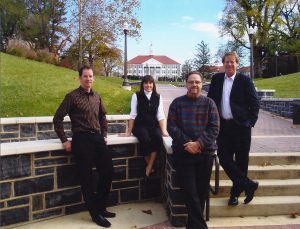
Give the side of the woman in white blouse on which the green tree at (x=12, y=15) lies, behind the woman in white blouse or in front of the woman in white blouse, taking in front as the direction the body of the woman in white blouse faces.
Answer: behind

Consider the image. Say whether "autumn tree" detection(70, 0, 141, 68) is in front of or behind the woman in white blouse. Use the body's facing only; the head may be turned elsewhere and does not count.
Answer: behind

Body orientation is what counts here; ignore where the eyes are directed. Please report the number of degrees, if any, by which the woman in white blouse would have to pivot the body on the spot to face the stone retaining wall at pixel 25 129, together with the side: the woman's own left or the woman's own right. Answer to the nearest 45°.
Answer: approximately 135° to the woman's own right

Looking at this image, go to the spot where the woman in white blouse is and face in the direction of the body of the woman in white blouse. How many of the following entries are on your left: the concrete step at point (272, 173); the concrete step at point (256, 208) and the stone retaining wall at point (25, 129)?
2

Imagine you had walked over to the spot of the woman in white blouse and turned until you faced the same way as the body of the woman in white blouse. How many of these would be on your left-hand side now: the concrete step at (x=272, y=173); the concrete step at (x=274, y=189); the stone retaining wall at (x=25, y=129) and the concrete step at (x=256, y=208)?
3

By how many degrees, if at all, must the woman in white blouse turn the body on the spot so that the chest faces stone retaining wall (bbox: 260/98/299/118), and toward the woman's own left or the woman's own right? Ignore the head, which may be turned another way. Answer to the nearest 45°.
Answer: approximately 135° to the woman's own left

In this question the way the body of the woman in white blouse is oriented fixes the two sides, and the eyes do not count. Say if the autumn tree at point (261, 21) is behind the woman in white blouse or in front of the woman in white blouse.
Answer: behind

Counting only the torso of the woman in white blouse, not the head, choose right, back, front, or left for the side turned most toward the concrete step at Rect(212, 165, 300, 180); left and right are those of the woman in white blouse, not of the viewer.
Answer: left

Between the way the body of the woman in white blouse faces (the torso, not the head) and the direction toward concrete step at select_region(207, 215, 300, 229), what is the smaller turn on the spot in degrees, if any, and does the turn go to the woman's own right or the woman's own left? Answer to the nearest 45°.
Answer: approximately 90° to the woman's own left

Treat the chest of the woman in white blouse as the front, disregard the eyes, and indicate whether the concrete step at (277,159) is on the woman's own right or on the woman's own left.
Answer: on the woman's own left

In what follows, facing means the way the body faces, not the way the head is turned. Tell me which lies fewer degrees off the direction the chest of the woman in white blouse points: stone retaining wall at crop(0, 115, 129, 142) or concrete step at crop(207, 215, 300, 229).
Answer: the concrete step

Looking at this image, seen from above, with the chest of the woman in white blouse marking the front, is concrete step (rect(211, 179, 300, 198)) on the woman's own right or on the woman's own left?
on the woman's own left
